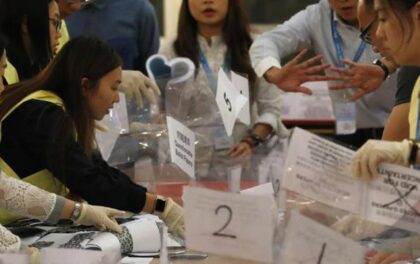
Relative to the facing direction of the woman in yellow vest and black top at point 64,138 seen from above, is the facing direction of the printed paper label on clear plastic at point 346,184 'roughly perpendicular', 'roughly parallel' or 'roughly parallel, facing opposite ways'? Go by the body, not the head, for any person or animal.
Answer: roughly perpendicular

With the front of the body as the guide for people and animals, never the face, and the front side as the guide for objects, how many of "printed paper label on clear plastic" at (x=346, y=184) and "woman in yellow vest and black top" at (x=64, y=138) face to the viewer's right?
1

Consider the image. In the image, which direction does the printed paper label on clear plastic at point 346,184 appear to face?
toward the camera

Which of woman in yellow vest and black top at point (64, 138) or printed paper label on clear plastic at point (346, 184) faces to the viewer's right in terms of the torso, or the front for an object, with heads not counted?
the woman in yellow vest and black top

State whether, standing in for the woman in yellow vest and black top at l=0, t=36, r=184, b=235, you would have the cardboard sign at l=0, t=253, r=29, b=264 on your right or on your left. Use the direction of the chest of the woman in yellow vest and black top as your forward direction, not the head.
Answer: on your right

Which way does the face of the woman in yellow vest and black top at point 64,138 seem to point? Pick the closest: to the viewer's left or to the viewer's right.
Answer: to the viewer's right

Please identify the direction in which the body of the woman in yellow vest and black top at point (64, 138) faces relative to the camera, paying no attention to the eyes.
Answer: to the viewer's right

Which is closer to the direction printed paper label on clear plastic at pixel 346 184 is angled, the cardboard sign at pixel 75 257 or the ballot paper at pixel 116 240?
the cardboard sign

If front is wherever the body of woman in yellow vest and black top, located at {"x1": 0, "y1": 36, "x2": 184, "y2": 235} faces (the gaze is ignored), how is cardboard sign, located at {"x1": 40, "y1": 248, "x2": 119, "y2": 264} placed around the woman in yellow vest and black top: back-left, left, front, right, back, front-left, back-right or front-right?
right

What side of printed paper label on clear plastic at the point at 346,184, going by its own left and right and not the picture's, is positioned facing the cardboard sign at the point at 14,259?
right

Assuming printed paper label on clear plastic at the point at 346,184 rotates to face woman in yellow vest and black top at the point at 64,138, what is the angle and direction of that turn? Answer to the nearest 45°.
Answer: approximately 135° to its right

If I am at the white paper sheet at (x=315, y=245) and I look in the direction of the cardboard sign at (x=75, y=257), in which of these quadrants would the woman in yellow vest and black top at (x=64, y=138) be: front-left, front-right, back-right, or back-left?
front-right

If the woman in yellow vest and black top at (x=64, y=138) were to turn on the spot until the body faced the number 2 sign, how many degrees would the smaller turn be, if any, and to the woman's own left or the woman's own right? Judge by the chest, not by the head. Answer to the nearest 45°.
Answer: approximately 90° to the woman's own right
